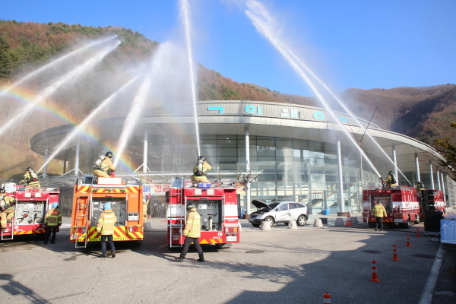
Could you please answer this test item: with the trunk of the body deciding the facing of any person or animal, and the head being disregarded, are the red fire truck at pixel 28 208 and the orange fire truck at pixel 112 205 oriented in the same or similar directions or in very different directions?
same or similar directions

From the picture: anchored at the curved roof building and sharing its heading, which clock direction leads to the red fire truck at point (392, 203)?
The red fire truck is roughly at 11 o'clock from the curved roof building.

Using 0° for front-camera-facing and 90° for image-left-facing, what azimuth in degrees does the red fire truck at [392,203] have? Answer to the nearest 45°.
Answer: approximately 225°

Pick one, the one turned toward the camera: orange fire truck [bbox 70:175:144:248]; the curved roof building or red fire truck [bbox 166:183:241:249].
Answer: the curved roof building

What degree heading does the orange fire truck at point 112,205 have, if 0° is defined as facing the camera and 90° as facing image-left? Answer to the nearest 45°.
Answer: approximately 180°

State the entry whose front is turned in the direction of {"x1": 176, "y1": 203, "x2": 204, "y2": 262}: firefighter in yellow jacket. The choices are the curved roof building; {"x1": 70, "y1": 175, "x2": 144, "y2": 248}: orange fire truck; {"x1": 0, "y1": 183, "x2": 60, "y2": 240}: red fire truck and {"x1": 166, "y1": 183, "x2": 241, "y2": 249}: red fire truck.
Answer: the curved roof building

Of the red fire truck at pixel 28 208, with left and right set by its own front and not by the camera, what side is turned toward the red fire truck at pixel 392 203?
right

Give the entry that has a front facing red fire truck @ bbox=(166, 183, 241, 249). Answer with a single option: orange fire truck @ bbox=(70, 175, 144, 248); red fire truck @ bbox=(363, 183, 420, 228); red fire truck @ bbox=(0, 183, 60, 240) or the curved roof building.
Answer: the curved roof building

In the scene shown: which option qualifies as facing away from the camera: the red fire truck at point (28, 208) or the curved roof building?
the red fire truck

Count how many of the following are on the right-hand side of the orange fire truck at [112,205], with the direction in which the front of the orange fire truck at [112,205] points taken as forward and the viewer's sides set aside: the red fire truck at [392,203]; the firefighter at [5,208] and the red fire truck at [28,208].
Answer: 1

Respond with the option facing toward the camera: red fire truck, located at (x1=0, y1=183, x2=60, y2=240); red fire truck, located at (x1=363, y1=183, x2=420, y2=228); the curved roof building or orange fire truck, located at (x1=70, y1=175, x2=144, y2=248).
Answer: the curved roof building

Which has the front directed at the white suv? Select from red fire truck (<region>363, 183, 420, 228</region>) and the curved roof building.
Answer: the curved roof building

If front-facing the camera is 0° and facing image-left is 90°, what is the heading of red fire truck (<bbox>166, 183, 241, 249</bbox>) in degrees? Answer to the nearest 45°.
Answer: approximately 180°

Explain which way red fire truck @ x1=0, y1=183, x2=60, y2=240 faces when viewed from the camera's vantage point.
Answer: facing away from the viewer

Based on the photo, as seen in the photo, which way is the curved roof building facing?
toward the camera
